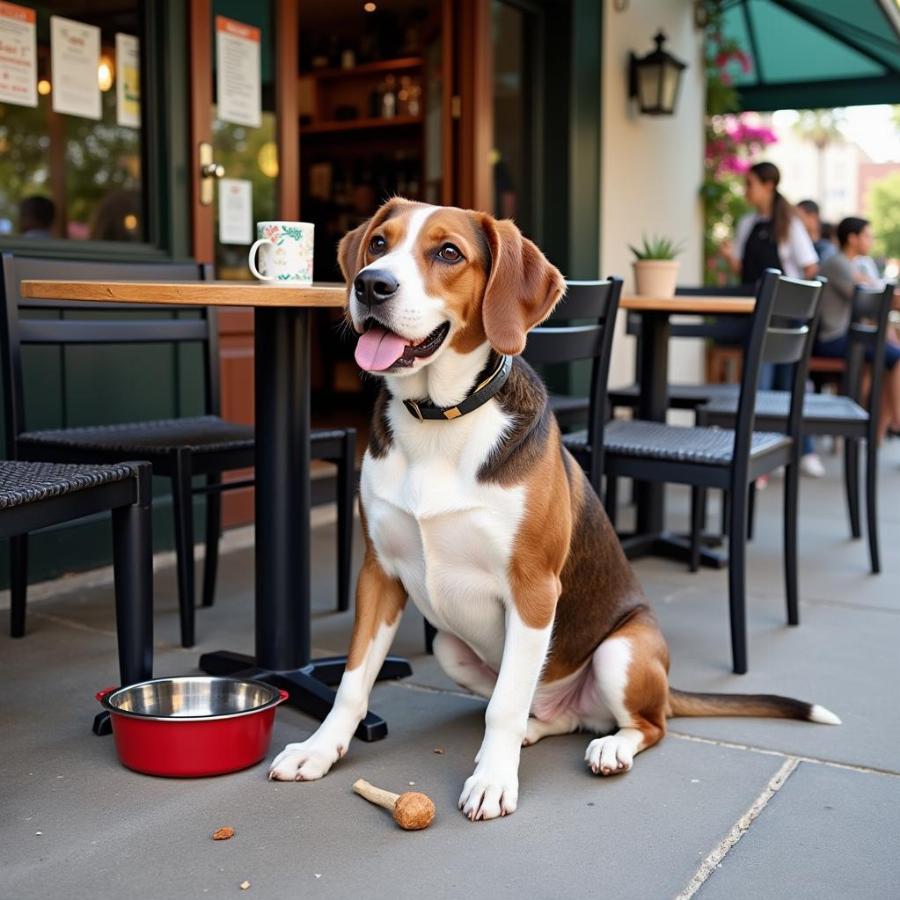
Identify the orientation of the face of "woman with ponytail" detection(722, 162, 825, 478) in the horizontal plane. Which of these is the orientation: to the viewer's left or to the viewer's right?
to the viewer's left

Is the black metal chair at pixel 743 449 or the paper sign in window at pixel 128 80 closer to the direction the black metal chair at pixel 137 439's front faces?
the black metal chair

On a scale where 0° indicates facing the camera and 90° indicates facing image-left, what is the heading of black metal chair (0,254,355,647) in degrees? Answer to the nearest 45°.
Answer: approximately 315°

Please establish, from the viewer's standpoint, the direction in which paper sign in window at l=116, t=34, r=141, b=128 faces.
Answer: facing the viewer

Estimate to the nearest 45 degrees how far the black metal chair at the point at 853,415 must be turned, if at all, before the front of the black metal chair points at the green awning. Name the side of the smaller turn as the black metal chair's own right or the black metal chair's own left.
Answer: approximately 90° to the black metal chair's own right

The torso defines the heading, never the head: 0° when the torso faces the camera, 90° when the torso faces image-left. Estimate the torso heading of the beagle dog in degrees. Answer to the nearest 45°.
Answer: approximately 45°

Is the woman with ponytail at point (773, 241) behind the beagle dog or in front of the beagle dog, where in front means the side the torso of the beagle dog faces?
behind

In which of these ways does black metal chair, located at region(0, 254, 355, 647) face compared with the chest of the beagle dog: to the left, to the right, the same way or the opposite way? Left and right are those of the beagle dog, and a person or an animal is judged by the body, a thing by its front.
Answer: to the left

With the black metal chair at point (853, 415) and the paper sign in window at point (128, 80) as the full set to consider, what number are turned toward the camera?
1

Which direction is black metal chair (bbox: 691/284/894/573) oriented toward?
to the viewer's left

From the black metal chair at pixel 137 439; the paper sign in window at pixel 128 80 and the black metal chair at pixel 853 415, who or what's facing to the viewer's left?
the black metal chair at pixel 853 415

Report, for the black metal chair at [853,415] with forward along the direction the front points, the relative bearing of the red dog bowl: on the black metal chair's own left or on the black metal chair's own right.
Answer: on the black metal chair's own left

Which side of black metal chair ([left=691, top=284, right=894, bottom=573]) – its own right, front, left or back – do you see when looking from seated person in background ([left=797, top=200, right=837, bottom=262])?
right
